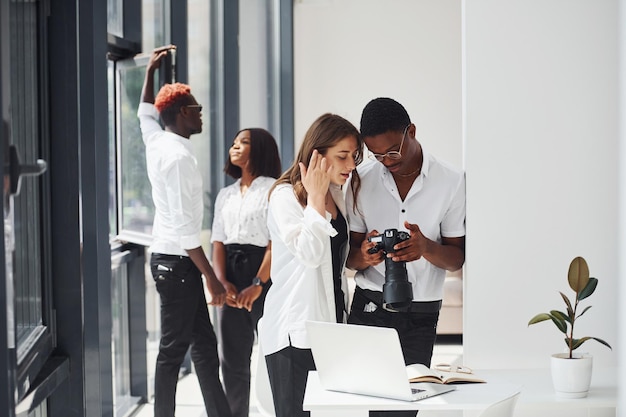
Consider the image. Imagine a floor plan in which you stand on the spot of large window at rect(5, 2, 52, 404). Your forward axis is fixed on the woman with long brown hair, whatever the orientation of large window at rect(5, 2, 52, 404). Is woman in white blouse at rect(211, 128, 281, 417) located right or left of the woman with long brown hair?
left

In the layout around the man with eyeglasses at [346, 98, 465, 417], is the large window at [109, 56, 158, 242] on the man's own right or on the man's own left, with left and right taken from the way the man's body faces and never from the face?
on the man's own right

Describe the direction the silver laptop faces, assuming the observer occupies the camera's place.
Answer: facing away from the viewer and to the right of the viewer

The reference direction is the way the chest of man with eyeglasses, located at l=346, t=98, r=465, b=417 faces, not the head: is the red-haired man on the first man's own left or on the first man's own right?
on the first man's own right

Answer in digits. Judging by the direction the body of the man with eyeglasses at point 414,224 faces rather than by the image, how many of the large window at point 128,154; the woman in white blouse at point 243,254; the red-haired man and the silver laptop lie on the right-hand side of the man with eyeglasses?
3

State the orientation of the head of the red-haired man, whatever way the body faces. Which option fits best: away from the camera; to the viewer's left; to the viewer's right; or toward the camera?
to the viewer's right

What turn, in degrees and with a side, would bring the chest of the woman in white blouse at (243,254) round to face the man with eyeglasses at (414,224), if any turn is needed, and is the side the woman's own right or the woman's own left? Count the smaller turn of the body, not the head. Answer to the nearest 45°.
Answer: approximately 45° to the woman's own left
